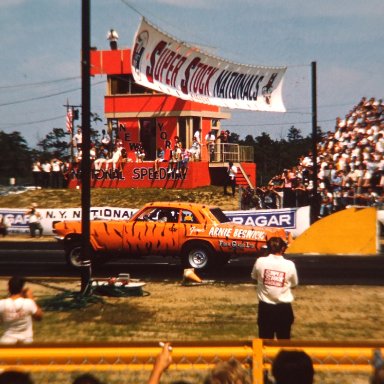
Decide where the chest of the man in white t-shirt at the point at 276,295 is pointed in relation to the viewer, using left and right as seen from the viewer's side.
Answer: facing away from the viewer

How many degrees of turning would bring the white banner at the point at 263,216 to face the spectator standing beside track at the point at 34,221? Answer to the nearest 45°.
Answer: approximately 90° to its right

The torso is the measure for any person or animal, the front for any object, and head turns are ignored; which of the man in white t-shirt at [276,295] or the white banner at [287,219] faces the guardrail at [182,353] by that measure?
the white banner

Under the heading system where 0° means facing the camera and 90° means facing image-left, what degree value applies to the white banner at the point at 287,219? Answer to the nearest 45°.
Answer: approximately 0°

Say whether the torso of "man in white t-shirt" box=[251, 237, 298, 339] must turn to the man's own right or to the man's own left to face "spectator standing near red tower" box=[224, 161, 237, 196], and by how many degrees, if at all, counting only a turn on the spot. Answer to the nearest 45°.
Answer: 0° — they already face them

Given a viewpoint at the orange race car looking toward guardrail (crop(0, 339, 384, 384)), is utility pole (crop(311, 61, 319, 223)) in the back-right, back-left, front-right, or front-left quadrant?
back-left

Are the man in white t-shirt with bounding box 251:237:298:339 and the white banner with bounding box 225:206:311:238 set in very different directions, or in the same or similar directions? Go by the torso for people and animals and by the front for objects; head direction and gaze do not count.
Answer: very different directions

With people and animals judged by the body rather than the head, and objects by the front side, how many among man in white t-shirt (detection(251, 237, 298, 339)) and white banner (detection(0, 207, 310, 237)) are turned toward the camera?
1

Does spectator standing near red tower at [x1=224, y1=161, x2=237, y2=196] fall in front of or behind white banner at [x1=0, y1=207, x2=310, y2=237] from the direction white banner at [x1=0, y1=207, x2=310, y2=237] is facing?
behind
